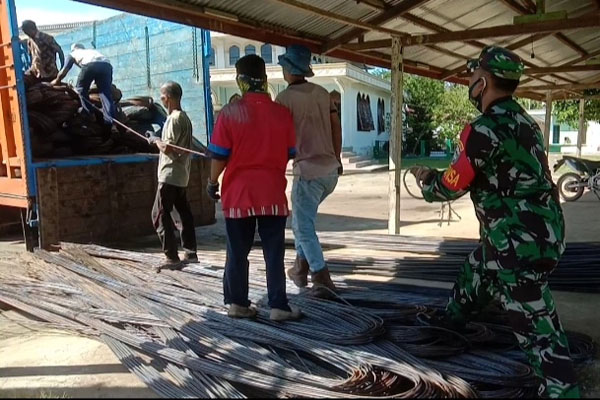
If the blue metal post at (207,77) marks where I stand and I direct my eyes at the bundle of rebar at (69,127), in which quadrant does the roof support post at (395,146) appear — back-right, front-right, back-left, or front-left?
back-left

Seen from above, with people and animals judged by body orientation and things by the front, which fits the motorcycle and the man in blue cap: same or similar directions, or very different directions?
very different directions

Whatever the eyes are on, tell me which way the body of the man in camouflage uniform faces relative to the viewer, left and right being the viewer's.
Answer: facing away from the viewer and to the left of the viewer

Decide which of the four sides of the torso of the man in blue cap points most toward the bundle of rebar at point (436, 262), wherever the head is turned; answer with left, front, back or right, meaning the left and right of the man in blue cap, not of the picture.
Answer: right

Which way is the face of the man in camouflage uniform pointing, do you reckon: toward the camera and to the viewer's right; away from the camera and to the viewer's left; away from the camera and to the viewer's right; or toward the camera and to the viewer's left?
away from the camera and to the viewer's left

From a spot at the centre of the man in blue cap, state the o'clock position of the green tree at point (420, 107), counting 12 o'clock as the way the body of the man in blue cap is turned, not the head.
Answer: The green tree is roughly at 2 o'clock from the man in blue cap.

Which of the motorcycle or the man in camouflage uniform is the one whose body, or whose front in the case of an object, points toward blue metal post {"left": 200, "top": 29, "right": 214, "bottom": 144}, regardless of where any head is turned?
the man in camouflage uniform
